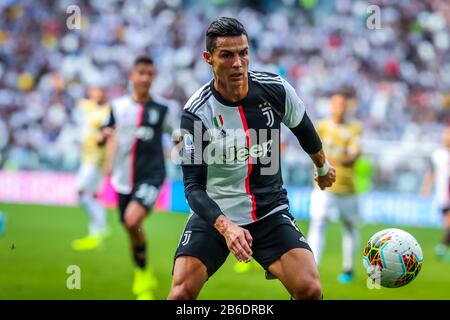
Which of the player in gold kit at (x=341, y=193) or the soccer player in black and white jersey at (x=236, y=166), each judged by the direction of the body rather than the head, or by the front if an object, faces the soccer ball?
the player in gold kit

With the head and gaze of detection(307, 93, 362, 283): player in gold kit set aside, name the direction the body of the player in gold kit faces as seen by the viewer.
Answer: toward the camera

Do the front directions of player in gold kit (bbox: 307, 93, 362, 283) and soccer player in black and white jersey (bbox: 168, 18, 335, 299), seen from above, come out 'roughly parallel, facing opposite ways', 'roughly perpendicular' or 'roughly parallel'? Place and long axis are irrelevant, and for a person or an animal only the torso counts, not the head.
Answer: roughly parallel

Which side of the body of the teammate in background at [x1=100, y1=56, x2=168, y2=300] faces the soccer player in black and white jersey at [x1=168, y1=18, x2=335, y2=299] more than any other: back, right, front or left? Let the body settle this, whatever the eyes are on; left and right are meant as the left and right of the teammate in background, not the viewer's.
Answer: front

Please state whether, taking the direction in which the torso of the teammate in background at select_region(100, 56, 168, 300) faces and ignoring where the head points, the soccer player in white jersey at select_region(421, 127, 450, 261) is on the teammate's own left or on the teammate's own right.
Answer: on the teammate's own left

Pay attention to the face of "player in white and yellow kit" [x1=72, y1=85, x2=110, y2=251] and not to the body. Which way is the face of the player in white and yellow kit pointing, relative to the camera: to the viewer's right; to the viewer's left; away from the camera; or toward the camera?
toward the camera

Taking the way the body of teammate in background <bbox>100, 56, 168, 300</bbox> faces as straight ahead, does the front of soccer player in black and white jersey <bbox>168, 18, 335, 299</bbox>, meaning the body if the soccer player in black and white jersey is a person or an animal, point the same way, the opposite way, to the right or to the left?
the same way

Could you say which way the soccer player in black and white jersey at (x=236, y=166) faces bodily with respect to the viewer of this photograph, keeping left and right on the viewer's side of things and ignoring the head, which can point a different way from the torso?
facing the viewer

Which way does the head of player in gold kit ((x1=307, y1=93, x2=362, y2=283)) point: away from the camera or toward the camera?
toward the camera

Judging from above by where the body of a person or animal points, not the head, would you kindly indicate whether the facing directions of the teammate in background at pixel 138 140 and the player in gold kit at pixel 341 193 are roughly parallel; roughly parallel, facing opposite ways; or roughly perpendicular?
roughly parallel

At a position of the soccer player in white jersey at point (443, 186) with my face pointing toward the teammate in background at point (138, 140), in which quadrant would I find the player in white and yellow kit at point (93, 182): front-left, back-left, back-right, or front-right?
front-right
